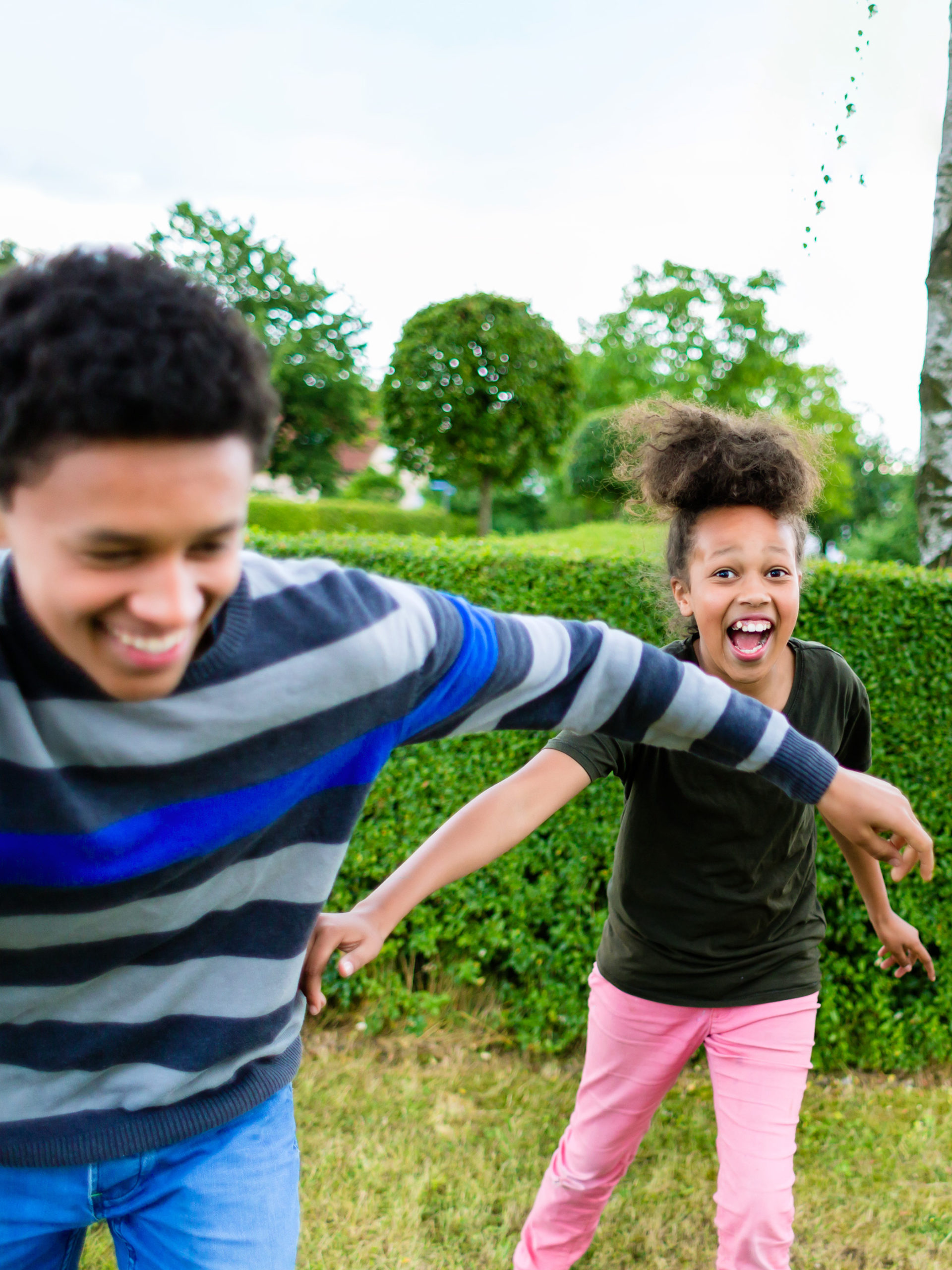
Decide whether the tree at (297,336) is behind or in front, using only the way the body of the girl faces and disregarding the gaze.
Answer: behind

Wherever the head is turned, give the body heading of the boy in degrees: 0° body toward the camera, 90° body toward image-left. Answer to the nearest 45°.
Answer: approximately 0°

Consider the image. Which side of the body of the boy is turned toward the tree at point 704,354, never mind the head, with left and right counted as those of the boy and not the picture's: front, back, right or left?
back

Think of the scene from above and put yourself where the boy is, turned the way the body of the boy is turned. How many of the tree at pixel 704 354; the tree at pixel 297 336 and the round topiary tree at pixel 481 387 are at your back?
3

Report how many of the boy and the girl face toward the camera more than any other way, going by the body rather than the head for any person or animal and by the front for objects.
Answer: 2

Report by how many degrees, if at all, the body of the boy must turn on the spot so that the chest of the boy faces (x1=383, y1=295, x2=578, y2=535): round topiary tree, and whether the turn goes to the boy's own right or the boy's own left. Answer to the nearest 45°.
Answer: approximately 180°

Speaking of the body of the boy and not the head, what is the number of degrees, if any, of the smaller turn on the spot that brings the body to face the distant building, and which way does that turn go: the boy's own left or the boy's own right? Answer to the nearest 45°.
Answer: approximately 180°

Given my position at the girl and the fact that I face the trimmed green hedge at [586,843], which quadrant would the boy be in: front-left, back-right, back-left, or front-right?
back-left

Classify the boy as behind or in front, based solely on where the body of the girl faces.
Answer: in front

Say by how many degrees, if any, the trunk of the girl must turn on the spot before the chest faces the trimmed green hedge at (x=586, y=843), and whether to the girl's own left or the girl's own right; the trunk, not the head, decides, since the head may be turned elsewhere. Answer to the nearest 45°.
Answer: approximately 180°

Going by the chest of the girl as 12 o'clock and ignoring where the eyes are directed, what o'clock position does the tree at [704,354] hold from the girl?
The tree is roughly at 6 o'clock from the girl.

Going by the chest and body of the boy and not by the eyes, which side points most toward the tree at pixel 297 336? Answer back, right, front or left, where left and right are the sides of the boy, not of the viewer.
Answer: back
